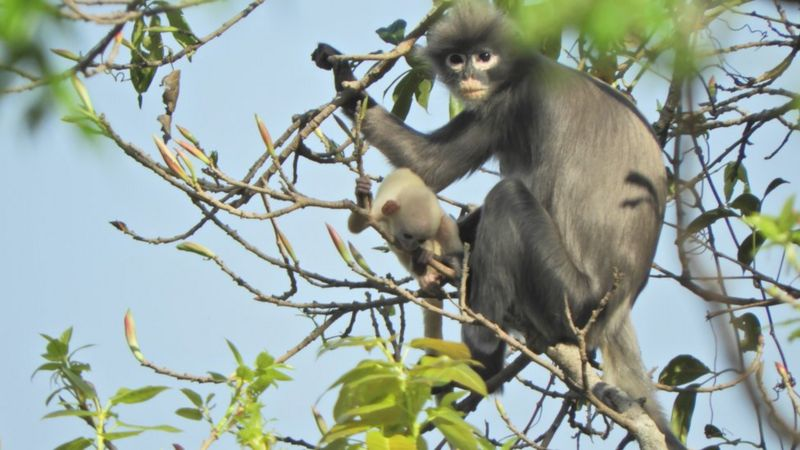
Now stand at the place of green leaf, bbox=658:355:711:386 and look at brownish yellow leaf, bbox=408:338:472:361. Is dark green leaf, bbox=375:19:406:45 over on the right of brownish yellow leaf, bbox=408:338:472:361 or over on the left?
right

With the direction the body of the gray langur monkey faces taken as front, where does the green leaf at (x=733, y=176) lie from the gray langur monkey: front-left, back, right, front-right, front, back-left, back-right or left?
back

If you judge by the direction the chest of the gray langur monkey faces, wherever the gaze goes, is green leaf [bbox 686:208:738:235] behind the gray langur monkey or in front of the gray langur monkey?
behind

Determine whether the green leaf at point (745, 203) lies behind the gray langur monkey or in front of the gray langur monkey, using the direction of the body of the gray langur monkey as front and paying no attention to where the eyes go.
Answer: behind

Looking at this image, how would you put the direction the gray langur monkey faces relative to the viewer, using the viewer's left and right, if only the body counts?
facing to the left of the viewer
